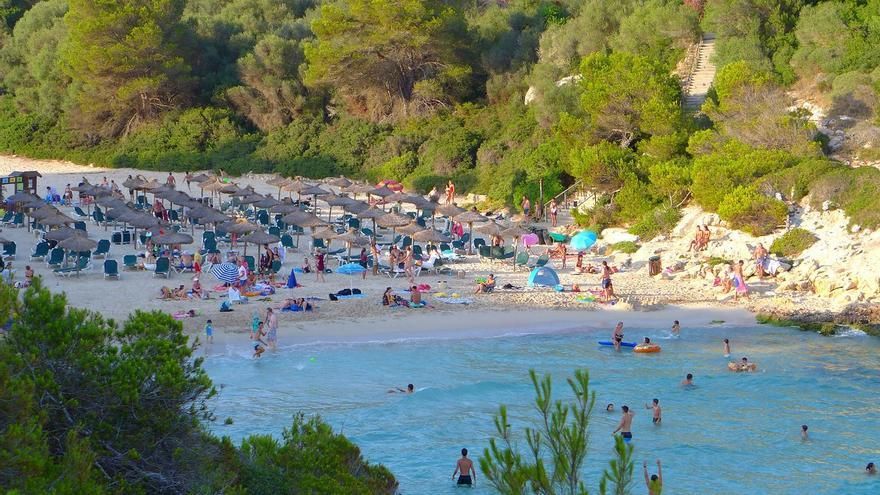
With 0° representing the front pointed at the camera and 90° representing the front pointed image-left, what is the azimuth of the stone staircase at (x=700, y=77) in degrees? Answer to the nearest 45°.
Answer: approximately 45°

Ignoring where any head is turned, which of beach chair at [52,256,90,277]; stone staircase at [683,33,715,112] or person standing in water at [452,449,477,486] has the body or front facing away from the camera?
the person standing in water

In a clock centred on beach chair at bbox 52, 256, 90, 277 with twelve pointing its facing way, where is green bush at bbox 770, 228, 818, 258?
The green bush is roughly at 6 o'clock from the beach chair.

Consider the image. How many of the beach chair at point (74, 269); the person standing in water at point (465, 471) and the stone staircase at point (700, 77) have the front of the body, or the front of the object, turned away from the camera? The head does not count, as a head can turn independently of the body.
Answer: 1

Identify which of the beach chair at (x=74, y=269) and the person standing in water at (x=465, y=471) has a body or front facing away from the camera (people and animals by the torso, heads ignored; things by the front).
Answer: the person standing in water

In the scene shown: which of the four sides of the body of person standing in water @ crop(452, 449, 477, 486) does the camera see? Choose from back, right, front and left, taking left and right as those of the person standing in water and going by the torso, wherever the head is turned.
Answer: back
